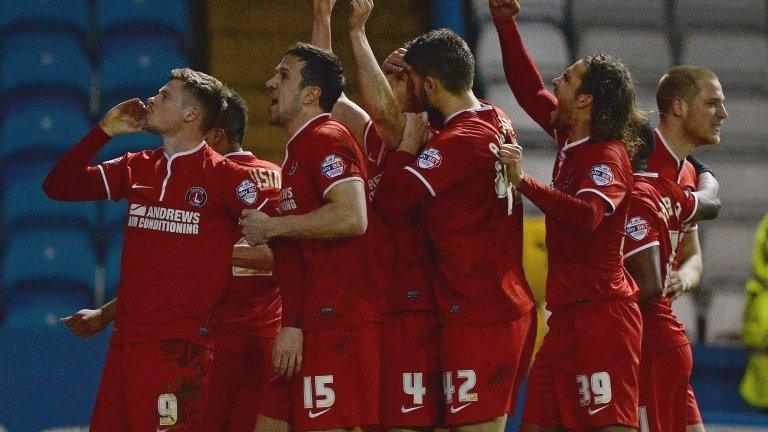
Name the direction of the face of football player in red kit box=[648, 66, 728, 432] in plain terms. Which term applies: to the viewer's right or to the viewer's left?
to the viewer's right

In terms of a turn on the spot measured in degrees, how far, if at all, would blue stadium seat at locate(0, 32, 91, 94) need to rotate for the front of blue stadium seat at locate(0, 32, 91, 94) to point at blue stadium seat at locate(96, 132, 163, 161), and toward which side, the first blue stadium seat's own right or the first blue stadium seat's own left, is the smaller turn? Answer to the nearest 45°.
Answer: approximately 45° to the first blue stadium seat's own left

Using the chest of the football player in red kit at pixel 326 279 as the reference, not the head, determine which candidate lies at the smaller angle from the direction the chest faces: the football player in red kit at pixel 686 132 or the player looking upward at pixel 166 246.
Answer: the player looking upward

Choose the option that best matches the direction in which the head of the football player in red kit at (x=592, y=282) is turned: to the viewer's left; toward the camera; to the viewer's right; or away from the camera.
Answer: to the viewer's left

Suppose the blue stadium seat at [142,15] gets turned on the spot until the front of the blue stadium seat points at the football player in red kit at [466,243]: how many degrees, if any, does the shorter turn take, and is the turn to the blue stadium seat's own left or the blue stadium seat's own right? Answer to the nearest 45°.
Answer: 0° — it already faces them

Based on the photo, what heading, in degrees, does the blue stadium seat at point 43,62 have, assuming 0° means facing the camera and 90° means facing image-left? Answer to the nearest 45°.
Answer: approximately 0°

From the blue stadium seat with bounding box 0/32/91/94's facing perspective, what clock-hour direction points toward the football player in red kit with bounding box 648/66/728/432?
The football player in red kit is roughly at 11 o'clock from the blue stadium seat.

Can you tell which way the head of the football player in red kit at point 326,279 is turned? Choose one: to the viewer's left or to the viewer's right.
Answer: to the viewer's left
